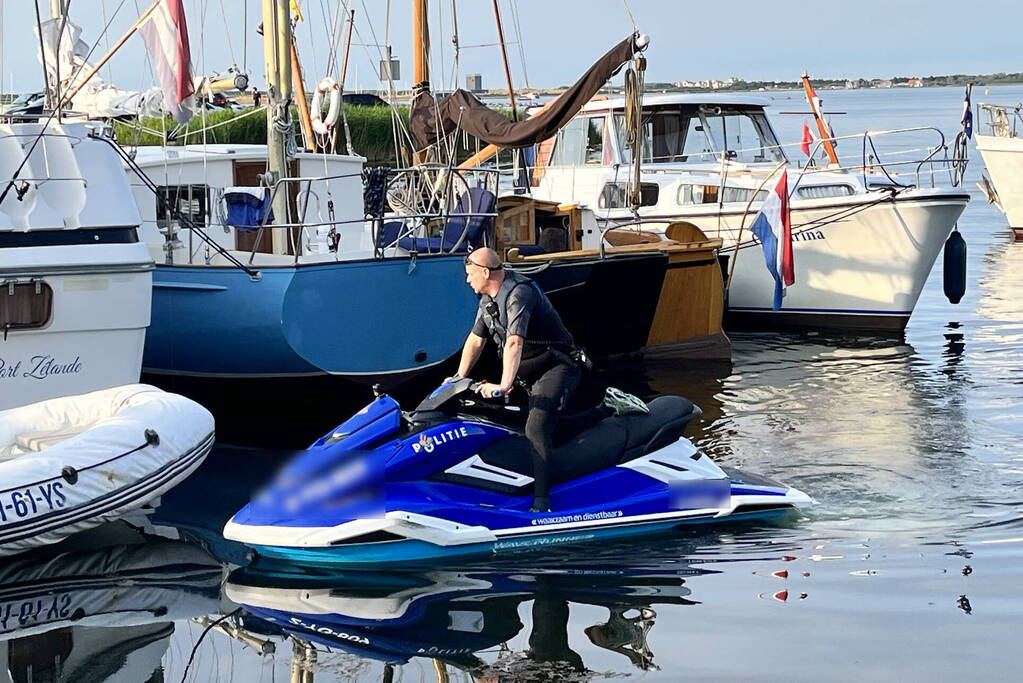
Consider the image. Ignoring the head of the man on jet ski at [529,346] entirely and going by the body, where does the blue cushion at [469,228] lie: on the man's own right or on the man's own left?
on the man's own right

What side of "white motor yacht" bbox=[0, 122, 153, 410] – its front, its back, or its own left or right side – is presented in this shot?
back

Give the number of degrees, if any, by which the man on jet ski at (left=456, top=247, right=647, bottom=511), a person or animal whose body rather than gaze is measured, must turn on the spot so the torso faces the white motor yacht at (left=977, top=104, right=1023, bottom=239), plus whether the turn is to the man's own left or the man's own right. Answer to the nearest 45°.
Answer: approximately 180°

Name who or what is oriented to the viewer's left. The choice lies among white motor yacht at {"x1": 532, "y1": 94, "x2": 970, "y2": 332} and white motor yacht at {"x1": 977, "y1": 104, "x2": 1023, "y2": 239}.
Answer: white motor yacht at {"x1": 977, "y1": 104, "x2": 1023, "y2": 239}

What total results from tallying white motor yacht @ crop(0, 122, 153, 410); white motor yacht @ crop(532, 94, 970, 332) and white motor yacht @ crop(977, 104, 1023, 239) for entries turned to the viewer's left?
1

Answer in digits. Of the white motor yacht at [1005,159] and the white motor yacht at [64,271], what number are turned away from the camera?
1

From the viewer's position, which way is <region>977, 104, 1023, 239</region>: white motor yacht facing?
facing to the left of the viewer

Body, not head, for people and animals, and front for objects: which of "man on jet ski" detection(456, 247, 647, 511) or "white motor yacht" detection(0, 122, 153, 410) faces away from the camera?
the white motor yacht

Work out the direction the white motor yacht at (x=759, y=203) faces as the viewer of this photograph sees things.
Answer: facing the viewer and to the right of the viewer

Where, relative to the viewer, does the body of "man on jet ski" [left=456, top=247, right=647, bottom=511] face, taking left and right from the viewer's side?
facing the viewer and to the left of the viewer

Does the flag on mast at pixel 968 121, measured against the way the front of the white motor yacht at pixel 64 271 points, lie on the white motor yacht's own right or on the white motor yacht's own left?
on the white motor yacht's own right

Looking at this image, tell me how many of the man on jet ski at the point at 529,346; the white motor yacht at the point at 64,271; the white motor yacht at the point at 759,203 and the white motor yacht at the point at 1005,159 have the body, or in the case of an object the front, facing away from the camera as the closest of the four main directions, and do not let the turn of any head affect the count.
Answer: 1

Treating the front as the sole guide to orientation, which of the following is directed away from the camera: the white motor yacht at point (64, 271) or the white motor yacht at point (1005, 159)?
the white motor yacht at point (64, 271)
